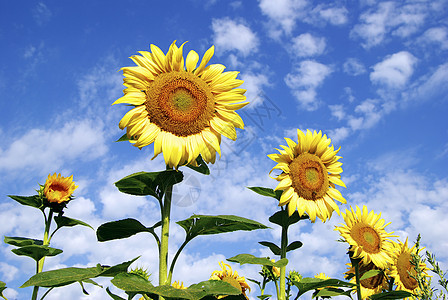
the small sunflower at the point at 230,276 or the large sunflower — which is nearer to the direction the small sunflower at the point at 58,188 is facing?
the large sunflower

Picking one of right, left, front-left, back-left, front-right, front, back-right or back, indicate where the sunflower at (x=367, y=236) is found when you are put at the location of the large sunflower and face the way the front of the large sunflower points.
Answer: back-left

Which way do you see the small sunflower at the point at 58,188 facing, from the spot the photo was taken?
facing the viewer

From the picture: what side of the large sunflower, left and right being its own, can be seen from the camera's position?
front

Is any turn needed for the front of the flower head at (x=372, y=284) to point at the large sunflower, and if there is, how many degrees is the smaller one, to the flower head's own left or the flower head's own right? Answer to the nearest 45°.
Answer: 0° — it already faces it

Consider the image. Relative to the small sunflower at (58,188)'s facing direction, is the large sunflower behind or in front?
in front

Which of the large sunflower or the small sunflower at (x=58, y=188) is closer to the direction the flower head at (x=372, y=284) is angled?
the large sunflower

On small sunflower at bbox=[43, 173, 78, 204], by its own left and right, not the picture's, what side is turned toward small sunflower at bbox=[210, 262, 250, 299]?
left

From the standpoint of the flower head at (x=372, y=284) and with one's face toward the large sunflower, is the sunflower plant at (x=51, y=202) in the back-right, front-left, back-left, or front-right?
front-right

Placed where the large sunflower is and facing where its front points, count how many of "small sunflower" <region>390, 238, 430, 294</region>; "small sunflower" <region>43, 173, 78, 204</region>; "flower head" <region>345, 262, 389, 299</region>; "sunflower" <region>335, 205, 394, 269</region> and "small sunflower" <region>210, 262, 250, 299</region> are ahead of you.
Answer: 0

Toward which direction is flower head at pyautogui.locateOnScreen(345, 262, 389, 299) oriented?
toward the camera

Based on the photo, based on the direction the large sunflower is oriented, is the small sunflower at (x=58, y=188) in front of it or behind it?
behind

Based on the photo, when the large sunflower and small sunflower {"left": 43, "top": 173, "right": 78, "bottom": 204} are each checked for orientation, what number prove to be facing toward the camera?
2

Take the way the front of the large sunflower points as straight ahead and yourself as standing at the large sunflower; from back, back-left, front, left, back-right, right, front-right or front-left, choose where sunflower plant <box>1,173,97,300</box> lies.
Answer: back-right
